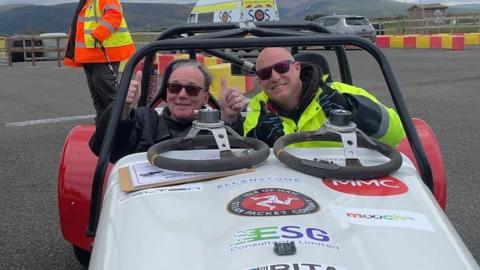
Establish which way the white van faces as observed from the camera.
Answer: facing away from the viewer and to the left of the viewer

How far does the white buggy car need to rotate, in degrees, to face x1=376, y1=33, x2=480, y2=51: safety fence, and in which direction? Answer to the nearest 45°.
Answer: approximately 180°

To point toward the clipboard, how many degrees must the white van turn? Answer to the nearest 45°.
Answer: approximately 135° to its left

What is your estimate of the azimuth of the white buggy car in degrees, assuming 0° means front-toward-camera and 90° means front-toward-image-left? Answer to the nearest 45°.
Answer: approximately 0°

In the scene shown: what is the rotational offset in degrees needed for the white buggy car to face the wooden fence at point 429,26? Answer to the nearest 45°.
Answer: approximately 180°

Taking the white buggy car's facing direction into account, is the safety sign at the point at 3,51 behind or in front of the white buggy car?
behind

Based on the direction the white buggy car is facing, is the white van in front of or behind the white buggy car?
behind

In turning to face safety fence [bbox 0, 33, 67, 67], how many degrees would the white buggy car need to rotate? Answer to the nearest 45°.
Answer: approximately 180°

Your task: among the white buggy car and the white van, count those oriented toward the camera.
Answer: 1

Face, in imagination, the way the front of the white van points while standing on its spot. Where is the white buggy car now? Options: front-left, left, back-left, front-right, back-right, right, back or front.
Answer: back-left
